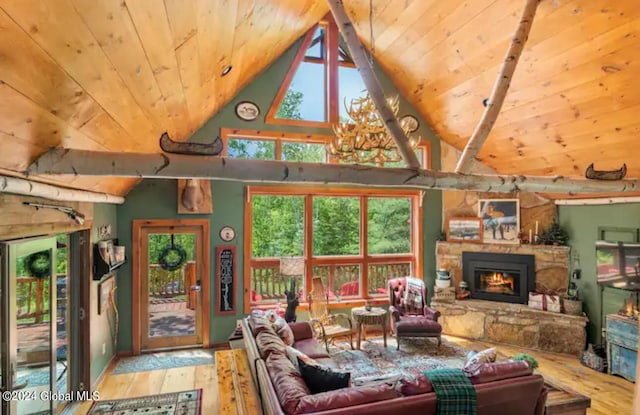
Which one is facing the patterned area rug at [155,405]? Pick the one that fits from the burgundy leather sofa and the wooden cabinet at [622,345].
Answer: the wooden cabinet

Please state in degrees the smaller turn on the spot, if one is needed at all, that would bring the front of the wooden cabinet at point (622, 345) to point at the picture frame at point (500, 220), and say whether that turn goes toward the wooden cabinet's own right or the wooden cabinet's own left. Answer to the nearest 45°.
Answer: approximately 90° to the wooden cabinet's own right

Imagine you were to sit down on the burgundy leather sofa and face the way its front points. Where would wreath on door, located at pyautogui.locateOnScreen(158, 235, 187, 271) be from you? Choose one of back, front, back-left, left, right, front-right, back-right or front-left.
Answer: left

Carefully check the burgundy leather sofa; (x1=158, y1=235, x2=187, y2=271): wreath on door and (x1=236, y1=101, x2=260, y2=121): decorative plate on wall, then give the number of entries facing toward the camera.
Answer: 2

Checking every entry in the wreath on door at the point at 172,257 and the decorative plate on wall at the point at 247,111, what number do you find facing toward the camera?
2

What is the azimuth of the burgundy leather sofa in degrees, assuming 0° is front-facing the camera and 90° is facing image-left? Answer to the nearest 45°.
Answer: approximately 225°

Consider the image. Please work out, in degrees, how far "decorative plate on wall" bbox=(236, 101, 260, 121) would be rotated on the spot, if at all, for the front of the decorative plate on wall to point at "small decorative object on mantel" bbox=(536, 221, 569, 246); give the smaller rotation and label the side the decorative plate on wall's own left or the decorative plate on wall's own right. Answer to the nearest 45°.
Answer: approximately 90° to the decorative plate on wall's own left

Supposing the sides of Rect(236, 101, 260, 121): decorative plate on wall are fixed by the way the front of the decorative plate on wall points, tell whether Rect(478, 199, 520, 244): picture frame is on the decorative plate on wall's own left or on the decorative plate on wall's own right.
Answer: on the decorative plate on wall's own left

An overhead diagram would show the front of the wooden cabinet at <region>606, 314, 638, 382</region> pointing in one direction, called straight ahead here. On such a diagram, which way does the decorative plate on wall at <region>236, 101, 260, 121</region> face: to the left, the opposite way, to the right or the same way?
to the left

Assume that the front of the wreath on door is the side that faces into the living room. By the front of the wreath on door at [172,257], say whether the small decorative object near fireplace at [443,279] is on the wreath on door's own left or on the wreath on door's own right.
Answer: on the wreath on door's own left

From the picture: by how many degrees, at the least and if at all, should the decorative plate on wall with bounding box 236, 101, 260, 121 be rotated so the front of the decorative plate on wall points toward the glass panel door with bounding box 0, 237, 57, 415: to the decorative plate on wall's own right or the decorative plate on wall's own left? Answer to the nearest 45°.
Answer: approximately 45° to the decorative plate on wall's own right
